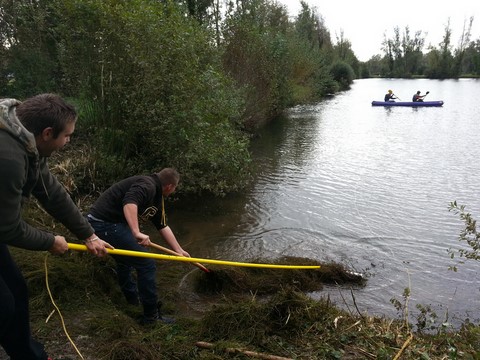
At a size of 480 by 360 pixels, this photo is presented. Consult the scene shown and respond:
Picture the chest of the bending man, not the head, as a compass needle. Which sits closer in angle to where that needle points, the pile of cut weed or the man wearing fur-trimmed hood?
the pile of cut weed

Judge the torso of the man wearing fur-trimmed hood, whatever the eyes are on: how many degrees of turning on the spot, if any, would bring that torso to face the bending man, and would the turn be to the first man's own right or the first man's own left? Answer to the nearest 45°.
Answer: approximately 45° to the first man's own left

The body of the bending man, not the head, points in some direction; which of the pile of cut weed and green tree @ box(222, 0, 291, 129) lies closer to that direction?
the pile of cut weed

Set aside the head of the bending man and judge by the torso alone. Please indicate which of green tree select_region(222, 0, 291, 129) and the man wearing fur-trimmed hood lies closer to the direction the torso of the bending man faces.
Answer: the green tree

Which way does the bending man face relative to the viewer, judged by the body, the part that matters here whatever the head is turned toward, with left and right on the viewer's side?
facing to the right of the viewer

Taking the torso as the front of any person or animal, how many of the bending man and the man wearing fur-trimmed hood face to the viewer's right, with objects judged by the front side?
2

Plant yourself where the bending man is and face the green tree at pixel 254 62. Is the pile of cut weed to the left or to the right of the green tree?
right

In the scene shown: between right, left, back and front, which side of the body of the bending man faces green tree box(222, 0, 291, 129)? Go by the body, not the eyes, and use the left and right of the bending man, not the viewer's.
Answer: left

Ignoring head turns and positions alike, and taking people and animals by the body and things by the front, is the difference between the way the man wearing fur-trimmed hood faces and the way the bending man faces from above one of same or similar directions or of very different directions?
same or similar directions

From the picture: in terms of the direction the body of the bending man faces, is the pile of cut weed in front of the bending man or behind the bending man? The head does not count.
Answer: in front

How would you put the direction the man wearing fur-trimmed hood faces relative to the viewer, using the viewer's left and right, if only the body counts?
facing to the right of the viewer

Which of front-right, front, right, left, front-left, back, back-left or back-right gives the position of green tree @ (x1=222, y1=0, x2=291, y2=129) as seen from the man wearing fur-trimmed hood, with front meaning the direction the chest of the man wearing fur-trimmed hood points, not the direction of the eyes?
front-left

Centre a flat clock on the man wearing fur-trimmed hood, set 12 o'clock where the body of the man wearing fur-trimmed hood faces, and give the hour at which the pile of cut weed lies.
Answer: The pile of cut weed is roughly at 11 o'clock from the man wearing fur-trimmed hood.
